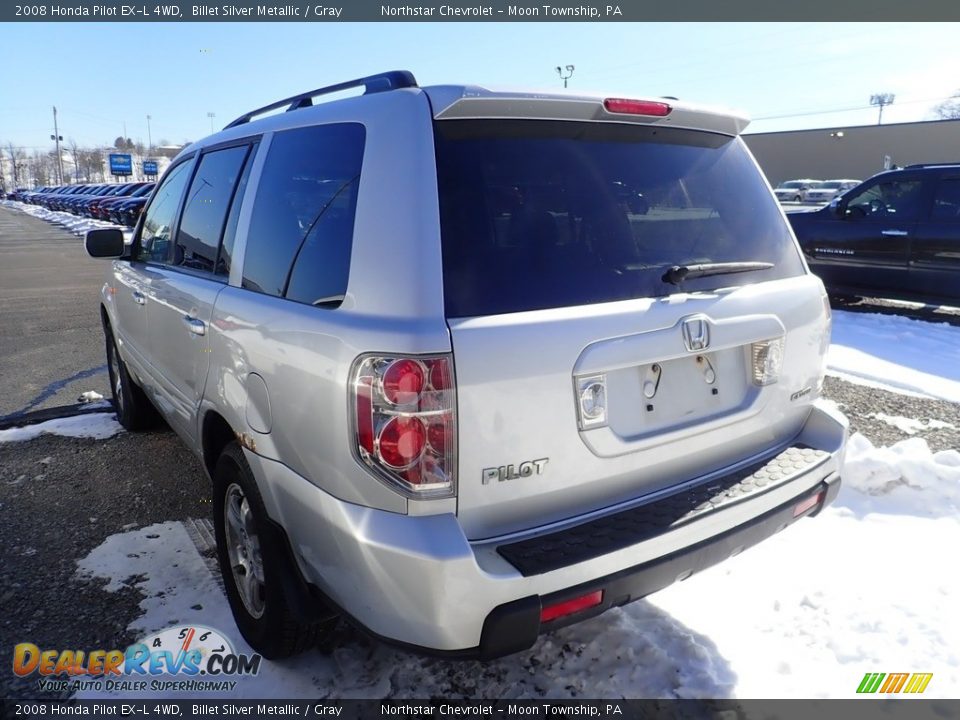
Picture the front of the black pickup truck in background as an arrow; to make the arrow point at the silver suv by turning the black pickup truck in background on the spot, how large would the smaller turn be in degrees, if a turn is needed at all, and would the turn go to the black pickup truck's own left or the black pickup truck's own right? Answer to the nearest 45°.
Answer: approximately 90° to the black pickup truck's own left

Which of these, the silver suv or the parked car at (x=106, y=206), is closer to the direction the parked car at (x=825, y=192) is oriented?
the parked car

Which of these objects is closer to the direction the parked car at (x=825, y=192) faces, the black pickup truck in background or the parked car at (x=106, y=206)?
the parked car

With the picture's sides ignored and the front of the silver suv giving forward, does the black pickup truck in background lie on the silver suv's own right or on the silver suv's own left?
on the silver suv's own right

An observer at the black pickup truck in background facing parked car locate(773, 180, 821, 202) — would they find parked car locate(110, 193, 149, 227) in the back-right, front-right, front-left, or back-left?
front-left

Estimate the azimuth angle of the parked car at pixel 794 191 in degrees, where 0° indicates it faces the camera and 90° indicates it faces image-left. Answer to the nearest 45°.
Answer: approximately 45°

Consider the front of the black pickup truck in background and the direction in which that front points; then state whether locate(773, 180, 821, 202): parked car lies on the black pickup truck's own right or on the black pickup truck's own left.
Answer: on the black pickup truck's own right

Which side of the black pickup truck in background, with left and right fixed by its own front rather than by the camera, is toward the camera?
left

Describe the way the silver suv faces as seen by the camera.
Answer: facing away from the viewer and to the left of the viewer

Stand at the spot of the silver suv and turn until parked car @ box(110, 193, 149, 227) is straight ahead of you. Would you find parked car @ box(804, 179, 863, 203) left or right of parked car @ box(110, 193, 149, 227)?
right

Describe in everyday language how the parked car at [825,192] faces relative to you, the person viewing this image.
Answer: facing the viewer and to the left of the viewer
